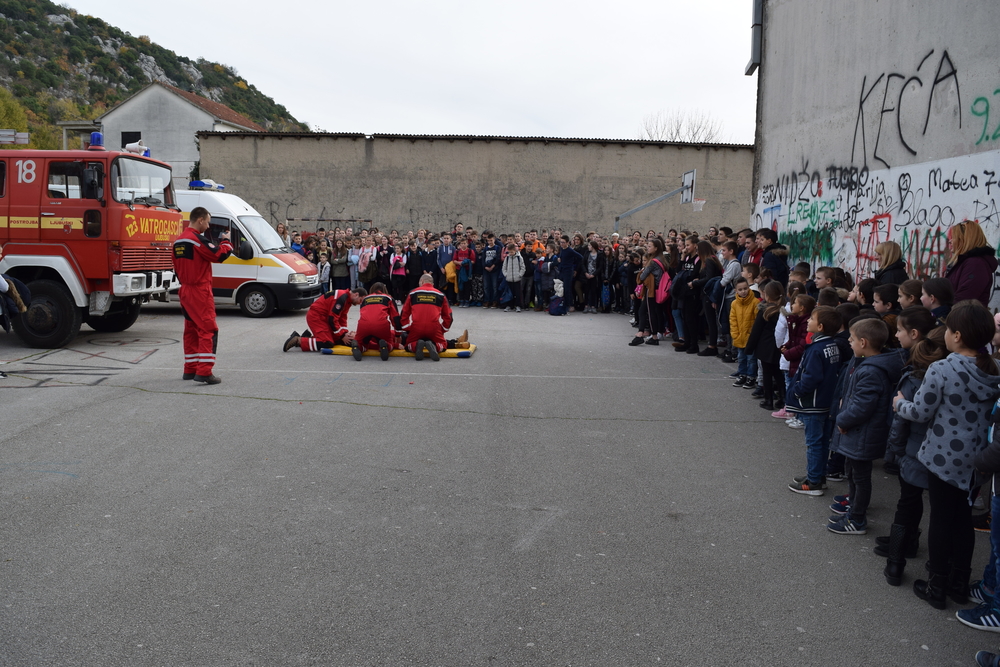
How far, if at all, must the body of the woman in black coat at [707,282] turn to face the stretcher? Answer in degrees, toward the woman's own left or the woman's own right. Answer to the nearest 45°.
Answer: approximately 45° to the woman's own left

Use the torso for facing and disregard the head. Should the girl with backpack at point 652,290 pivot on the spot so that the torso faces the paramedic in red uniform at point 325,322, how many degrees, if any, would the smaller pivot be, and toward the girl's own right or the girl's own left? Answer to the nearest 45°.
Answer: approximately 45° to the girl's own left

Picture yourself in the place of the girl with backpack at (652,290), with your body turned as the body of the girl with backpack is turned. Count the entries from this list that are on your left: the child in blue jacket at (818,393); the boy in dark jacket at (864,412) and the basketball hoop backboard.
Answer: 2

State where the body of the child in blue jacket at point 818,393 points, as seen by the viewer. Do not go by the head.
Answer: to the viewer's left

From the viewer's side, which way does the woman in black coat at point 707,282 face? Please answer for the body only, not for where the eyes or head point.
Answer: to the viewer's left

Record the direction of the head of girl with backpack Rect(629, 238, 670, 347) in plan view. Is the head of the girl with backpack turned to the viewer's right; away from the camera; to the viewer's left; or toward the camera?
to the viewer's left

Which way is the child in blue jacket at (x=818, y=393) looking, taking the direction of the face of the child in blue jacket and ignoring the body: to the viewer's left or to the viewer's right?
to the viewer's left

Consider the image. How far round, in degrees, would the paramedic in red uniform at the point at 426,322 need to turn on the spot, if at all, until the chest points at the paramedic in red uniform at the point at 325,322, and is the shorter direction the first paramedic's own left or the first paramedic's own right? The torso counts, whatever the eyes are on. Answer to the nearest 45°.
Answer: approximately 90° to the first paramedic's own left

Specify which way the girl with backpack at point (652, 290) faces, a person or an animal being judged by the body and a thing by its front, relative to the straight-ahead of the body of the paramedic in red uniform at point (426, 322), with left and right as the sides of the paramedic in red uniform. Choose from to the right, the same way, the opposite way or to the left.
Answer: to the left

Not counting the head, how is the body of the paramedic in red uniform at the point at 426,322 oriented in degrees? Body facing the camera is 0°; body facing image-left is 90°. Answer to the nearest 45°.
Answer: approximately 180°

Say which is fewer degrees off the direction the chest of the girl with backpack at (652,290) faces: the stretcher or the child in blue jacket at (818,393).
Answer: the stretcher
